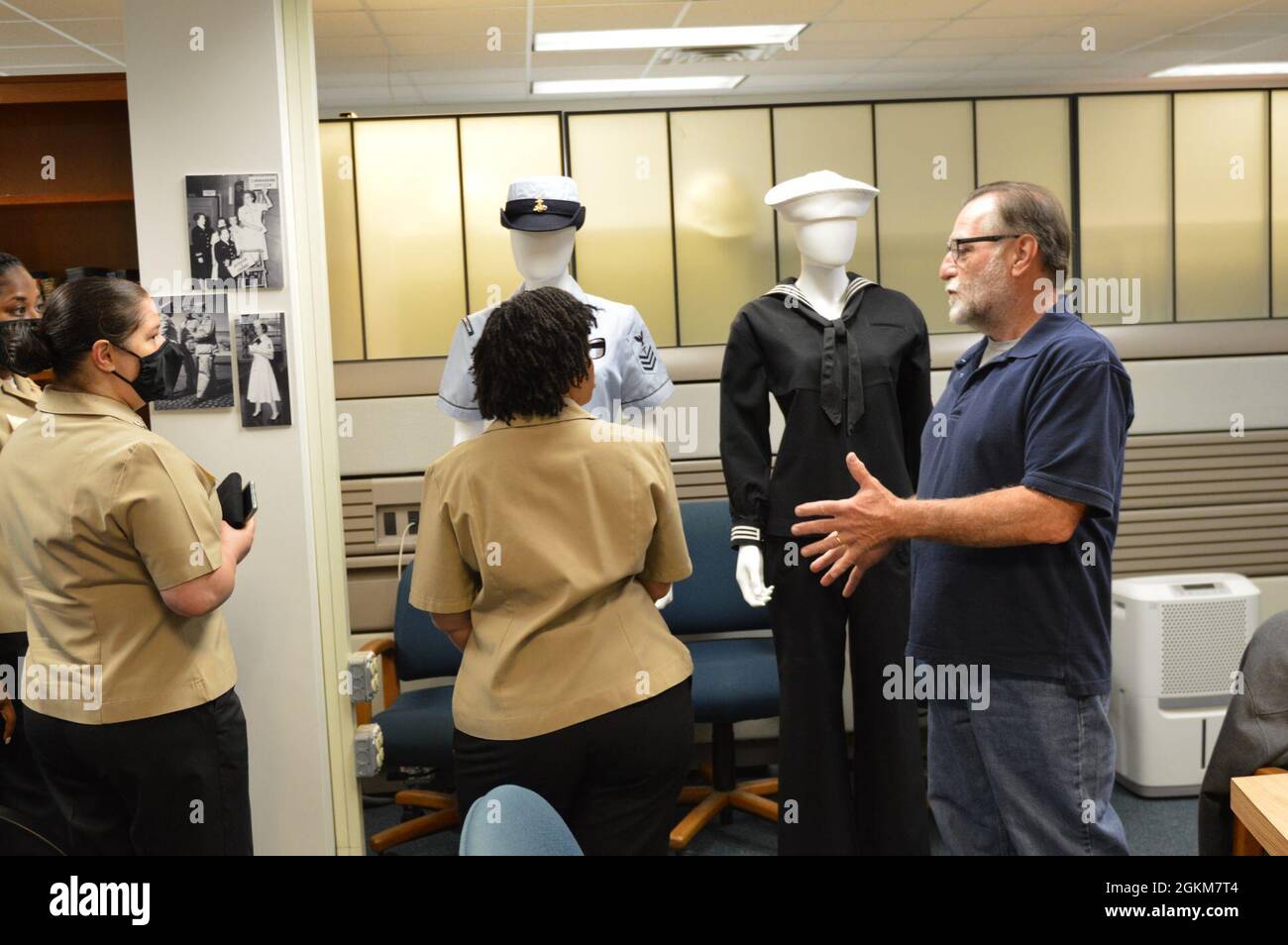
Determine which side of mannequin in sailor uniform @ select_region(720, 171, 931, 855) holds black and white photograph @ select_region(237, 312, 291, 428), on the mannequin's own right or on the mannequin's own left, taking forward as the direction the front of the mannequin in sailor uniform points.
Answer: on the mannequin's own right

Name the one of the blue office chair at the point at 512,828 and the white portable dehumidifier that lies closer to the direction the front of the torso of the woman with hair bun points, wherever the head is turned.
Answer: the white portable dehumidifier

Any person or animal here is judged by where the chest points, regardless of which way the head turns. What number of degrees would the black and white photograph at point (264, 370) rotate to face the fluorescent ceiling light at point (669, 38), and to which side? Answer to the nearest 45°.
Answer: approximately 135° to its left

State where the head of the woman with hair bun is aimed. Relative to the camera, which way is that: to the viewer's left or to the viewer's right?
to the viewer's right

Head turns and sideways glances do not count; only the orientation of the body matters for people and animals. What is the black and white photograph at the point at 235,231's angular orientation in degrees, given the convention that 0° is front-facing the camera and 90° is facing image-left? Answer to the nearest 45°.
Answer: approximately 0°
